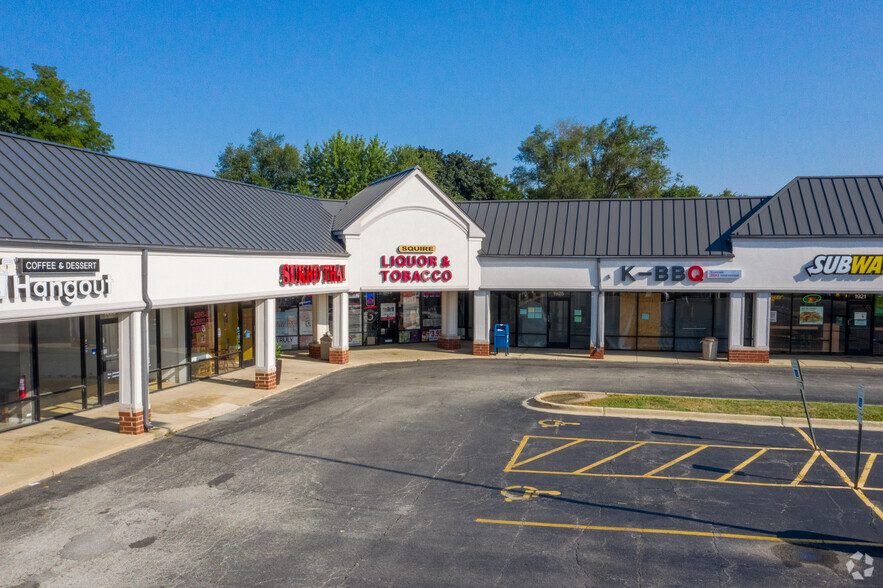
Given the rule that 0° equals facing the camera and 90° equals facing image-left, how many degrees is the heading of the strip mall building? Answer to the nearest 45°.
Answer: approximately 0°

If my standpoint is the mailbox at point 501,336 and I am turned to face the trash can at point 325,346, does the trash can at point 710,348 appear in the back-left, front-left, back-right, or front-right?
back-left
